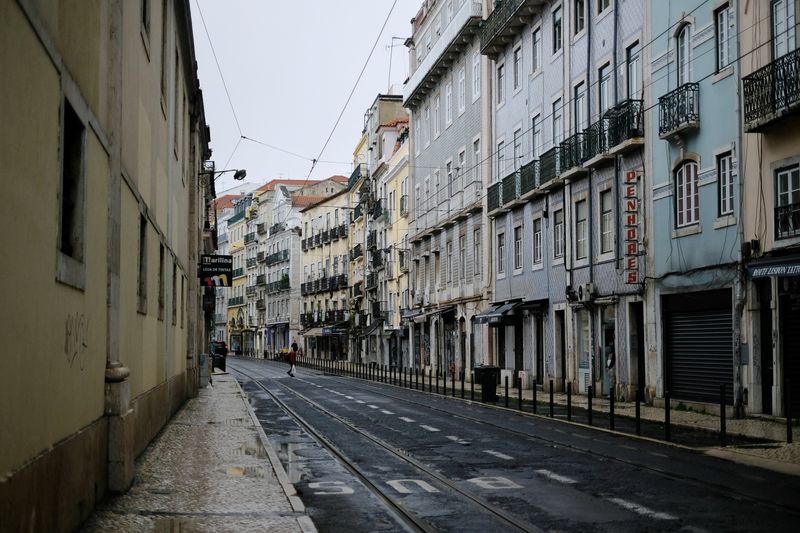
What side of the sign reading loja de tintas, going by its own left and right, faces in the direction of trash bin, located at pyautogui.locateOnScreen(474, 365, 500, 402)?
left

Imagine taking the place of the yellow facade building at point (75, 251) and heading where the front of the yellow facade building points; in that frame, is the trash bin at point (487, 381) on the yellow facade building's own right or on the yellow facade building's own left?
on the yellow facade building's own left

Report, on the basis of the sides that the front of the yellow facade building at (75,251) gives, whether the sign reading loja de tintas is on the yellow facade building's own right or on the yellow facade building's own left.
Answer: on the yellow facade building's own left

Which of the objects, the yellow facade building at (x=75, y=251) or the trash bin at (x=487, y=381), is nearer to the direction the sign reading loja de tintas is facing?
the yellow facade building

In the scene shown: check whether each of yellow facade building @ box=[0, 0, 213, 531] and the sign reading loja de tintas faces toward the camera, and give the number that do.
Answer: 1

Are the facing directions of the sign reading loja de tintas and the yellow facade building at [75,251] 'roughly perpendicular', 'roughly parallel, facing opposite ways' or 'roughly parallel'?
roughly perpendicular

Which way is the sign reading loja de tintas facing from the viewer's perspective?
toward the camera

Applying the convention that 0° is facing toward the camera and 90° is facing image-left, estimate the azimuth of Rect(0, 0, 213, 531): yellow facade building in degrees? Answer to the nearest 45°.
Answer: approximately 270°

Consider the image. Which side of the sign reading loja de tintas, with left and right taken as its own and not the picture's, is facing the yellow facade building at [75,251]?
front
